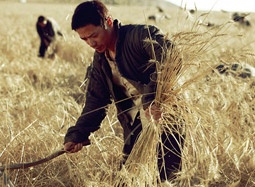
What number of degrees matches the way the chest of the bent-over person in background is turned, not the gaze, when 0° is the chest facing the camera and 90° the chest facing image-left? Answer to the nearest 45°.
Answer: approximately 45°

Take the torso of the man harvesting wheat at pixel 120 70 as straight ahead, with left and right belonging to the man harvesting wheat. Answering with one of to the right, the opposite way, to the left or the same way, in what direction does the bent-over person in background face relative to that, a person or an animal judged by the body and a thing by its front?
the same way

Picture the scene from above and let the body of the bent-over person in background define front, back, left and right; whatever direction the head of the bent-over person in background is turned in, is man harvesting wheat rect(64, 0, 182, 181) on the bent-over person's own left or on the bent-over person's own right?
on the bent-over person's own left

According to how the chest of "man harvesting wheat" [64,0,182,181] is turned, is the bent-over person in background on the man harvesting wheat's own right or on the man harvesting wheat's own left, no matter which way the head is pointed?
on the man harvesting wheat's own right

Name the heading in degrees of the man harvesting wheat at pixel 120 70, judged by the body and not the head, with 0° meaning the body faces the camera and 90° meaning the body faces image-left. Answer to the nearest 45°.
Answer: approximately 45°

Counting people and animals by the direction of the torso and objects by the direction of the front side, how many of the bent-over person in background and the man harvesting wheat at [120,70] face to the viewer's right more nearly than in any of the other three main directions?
0
